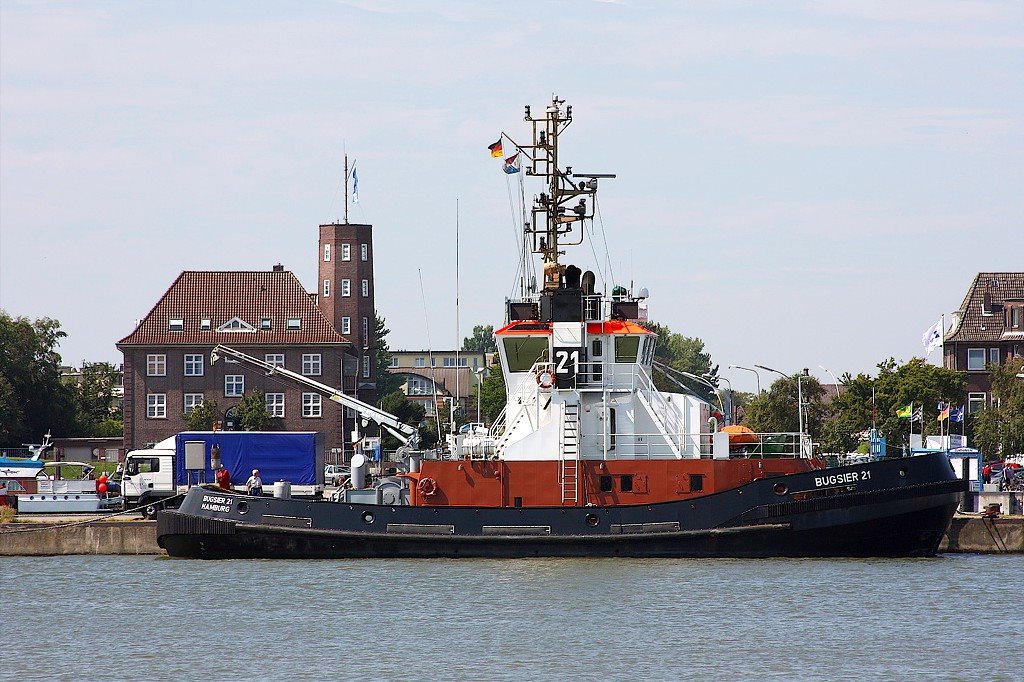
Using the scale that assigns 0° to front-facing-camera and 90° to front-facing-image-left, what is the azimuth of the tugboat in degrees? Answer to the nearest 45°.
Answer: approximately 270°
